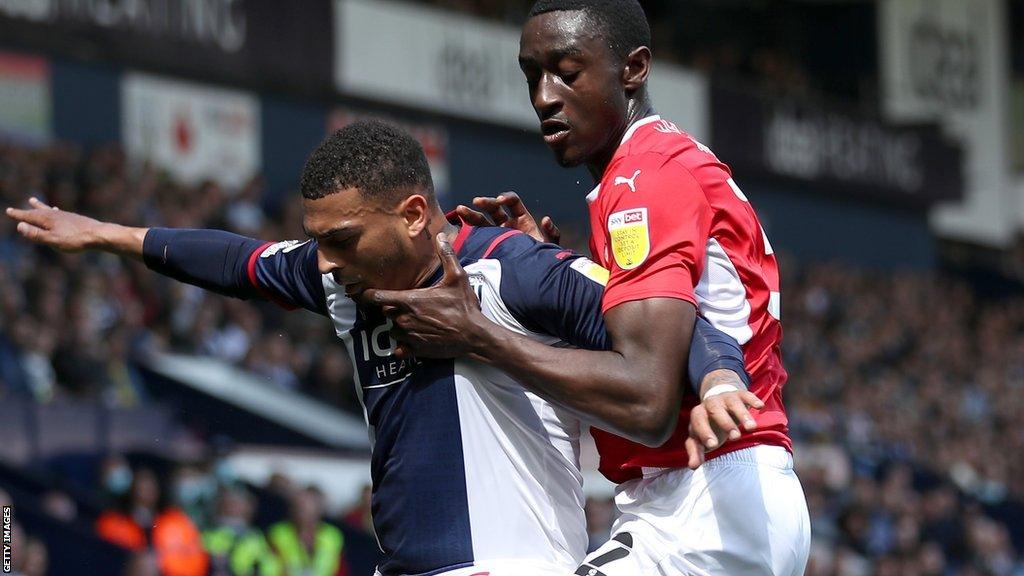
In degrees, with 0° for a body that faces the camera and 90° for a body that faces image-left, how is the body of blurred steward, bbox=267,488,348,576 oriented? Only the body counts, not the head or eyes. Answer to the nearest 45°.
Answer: approximately 0°

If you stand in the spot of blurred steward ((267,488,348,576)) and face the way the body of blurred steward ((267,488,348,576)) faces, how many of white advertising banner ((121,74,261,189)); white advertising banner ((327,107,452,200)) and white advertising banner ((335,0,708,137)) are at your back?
3

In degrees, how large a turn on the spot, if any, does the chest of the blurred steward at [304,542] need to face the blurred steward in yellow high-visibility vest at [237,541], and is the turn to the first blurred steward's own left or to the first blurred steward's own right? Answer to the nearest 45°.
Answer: approximately 45° to the first blurred steward's own right

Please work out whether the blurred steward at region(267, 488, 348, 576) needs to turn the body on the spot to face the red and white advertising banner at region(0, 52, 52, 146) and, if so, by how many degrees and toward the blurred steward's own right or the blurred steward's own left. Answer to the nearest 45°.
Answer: approximately 180°

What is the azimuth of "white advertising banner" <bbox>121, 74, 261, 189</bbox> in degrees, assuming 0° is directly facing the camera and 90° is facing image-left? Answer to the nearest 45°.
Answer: approximately 315°

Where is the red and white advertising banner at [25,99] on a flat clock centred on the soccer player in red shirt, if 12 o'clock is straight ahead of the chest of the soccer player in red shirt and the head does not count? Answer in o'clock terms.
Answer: The red and white advertising banner is roughly at 2 o'clock from the soccer player in red shirt.

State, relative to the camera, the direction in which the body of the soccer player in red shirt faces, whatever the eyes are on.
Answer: to the viewer's left

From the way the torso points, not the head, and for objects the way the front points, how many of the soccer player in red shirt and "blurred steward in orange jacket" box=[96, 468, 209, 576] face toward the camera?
1

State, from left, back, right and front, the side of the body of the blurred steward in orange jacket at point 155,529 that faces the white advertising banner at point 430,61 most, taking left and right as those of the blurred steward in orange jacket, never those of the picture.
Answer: back

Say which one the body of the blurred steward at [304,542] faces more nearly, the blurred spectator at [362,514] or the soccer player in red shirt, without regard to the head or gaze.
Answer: the soccer player in red shirt

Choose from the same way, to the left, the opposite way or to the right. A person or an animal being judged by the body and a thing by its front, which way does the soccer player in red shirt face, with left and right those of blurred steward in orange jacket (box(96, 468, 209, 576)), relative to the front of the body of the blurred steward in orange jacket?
to the right
